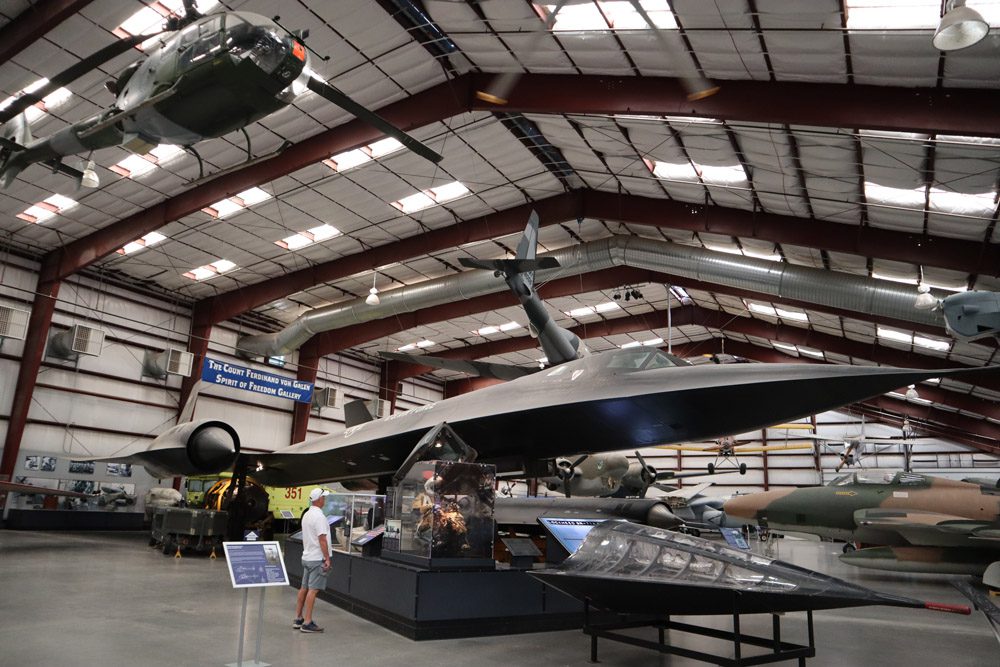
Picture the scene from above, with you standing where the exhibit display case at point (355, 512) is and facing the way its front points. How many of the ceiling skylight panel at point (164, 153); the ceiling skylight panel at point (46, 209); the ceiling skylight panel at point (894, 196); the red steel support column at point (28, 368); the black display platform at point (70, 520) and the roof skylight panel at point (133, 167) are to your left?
1

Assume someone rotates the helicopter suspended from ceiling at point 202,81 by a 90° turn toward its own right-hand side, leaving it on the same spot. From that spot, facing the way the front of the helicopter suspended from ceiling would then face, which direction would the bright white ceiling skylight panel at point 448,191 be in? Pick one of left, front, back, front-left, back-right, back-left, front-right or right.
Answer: back

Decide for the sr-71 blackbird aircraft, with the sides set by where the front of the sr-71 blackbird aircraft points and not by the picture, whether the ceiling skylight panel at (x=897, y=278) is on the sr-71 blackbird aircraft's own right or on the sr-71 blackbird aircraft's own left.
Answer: on the sr-71 blackbird aircraft's own left

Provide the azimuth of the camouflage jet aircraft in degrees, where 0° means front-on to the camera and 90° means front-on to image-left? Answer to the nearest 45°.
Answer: approximately 90°

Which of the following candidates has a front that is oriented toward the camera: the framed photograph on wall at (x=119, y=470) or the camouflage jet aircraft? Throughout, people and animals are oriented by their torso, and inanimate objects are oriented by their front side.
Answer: the framed photograph on wall

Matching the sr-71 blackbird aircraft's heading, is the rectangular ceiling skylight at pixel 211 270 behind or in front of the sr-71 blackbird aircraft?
behind

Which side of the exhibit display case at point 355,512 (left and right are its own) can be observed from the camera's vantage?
front

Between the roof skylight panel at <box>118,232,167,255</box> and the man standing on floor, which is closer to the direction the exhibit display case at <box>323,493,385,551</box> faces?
the man standing on floor

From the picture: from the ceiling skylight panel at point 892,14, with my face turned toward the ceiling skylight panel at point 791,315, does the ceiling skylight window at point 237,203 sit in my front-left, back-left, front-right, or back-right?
front-left

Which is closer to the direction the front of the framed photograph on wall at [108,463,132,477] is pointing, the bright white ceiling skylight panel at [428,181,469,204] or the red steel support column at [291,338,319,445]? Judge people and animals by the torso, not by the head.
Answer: the bright white ceiling skylight panel

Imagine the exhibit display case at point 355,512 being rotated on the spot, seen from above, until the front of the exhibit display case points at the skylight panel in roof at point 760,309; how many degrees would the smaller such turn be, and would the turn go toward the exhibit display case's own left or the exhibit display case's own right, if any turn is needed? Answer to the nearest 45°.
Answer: approximately 135° to the exhibit display case's own left

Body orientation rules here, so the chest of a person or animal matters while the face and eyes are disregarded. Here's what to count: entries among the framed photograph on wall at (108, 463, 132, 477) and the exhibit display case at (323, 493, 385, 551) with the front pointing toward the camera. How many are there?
2

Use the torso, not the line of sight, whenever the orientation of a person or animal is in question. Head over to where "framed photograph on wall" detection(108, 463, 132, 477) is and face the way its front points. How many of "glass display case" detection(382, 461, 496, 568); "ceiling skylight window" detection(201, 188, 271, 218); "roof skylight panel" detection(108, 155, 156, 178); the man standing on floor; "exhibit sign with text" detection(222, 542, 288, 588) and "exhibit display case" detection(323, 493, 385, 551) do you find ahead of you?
6

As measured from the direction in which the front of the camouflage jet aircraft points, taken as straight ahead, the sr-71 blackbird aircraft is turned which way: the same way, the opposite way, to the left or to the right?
the opposite way
